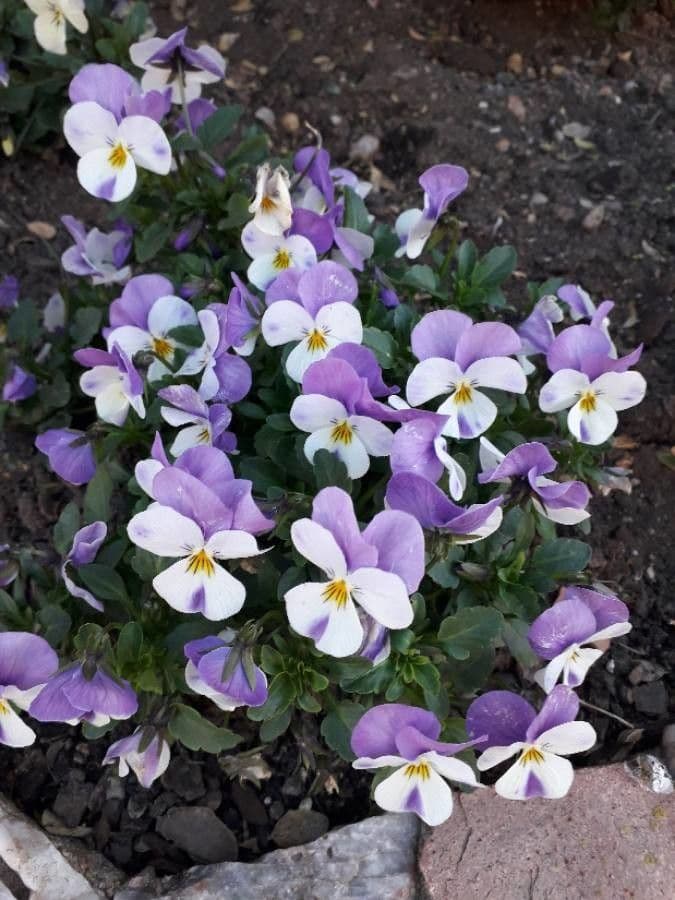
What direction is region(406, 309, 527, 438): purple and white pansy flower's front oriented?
toward the camera

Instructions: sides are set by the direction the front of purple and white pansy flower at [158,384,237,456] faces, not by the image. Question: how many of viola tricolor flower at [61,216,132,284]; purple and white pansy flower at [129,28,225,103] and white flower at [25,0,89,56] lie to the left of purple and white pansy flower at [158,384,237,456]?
0

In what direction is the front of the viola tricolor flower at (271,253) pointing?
toward the camera

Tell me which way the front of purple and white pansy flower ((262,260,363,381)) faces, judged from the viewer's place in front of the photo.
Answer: facing the viewer

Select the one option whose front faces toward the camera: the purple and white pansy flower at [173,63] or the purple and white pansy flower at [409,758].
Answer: the purple and white pansy flower at [409,758]

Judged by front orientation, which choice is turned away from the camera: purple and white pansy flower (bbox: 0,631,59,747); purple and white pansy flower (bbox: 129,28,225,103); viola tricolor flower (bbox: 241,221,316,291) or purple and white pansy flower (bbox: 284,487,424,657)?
purple and white pansy flower (bbox: 129,28,225,103)

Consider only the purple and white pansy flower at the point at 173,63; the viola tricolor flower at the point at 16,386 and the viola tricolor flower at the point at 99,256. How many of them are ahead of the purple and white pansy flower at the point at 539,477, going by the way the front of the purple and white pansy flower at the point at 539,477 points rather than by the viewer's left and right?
0

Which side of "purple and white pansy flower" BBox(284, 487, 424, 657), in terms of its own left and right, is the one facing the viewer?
front

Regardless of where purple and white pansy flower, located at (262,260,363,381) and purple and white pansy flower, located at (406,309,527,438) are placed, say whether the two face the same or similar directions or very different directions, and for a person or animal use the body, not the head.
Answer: same or similar directions

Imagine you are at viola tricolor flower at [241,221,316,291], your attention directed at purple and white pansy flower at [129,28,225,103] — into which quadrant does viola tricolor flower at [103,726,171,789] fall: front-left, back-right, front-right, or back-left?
back-left

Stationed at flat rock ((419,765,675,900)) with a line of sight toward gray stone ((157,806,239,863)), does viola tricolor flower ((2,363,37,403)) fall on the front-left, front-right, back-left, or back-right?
front-right

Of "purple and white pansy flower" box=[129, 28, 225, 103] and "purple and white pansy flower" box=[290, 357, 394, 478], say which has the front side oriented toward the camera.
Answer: "purple and white pansy flower" box=[290, 357, 394, 478]
